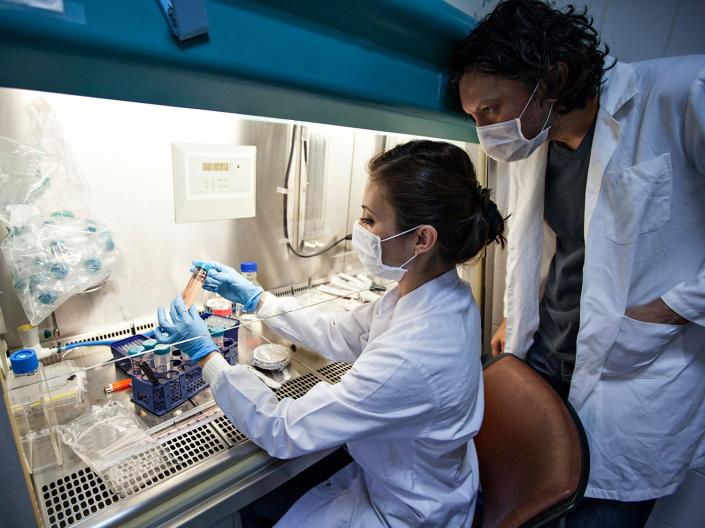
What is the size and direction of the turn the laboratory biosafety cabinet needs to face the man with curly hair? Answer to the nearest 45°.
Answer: approximately 45° to its left

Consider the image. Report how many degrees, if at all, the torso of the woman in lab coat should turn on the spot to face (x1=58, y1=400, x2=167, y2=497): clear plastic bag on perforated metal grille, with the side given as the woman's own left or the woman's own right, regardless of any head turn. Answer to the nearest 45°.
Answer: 0° — they already face it

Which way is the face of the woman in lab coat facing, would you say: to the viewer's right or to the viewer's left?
to the viewer's left

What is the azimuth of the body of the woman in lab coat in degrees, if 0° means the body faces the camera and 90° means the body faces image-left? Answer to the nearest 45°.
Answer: approximately 90°

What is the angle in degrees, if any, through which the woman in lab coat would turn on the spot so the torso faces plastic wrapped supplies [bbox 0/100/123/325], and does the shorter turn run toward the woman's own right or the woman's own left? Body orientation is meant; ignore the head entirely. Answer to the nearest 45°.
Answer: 0° — they already face it

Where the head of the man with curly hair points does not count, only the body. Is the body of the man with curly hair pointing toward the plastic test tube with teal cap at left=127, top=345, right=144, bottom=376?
yes

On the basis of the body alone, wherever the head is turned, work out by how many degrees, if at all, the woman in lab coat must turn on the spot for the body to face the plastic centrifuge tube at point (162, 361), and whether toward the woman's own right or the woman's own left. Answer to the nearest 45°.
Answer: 0° — they already face it

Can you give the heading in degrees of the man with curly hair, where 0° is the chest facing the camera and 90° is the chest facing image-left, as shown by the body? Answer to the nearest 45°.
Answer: approximately 45°

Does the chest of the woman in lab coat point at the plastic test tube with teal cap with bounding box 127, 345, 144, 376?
yes

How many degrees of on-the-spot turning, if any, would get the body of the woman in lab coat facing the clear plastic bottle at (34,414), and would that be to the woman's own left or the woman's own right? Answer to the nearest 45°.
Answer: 0° — they already face it
